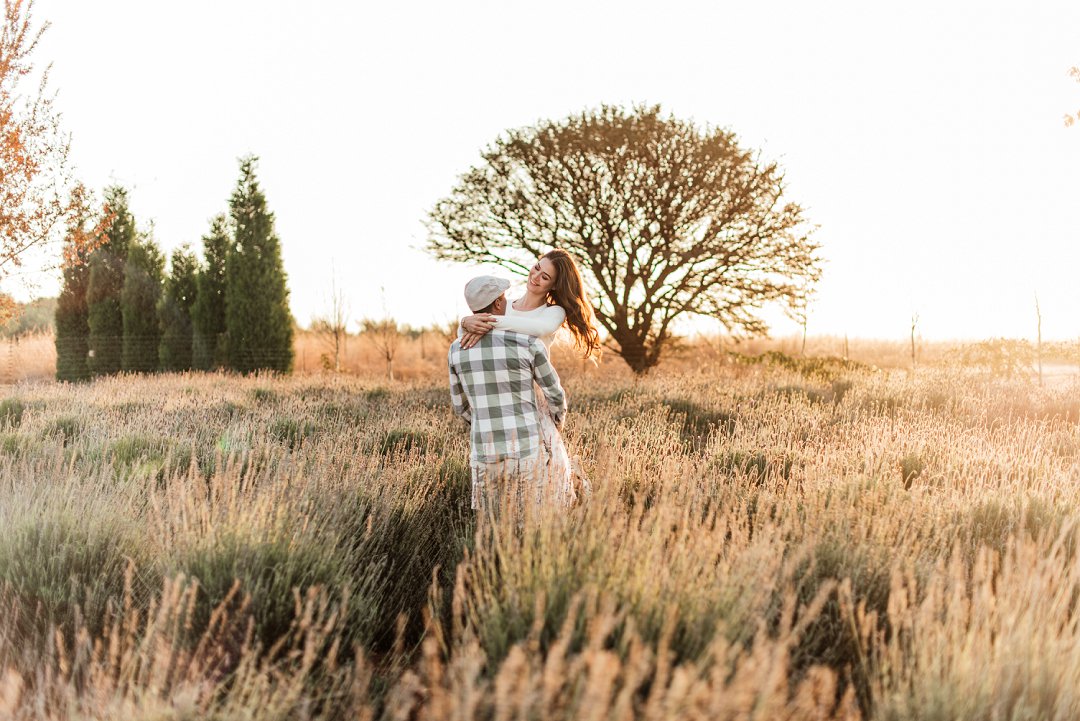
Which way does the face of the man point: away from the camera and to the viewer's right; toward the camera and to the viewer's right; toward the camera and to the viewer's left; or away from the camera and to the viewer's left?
away from the camera and to the viewer's right

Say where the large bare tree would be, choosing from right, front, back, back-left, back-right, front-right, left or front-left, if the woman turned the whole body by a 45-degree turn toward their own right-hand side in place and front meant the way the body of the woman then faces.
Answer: right

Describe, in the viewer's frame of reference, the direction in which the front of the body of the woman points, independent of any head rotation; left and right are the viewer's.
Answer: facing the viewer and to the left of the viewer

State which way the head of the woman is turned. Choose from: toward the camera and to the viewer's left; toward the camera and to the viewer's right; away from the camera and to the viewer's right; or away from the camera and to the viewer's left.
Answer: toward the camera and to the viewer's left

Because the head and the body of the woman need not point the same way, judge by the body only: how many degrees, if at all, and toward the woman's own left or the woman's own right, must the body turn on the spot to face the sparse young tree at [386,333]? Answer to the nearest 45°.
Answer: approximately 135° to the woman's own right

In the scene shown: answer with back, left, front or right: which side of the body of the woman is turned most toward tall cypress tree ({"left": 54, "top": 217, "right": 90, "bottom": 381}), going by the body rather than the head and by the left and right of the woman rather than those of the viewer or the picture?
right

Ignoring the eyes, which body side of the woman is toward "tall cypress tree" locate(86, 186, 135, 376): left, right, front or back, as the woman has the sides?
right
